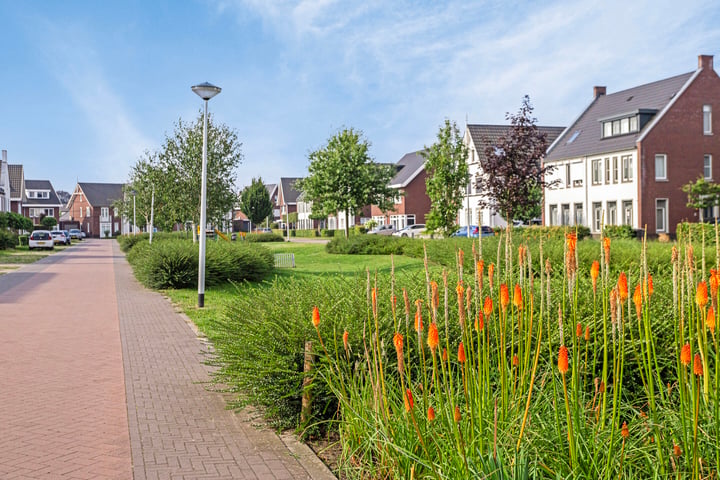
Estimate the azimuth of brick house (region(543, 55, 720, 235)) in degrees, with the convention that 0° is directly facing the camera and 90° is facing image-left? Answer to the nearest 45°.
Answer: approximately 45°

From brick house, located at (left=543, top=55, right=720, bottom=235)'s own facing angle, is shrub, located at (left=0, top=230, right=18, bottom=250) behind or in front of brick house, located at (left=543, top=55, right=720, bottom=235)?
in front

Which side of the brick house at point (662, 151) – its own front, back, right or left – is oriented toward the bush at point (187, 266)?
front

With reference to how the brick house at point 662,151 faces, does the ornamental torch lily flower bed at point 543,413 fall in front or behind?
in front

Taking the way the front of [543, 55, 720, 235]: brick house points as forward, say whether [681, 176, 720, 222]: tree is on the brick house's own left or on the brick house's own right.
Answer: on the brick house's own left
